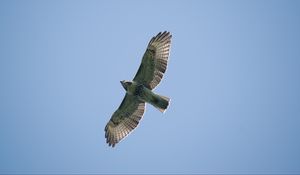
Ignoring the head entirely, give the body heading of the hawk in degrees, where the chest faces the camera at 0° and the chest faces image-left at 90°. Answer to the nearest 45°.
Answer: approximately 90°
